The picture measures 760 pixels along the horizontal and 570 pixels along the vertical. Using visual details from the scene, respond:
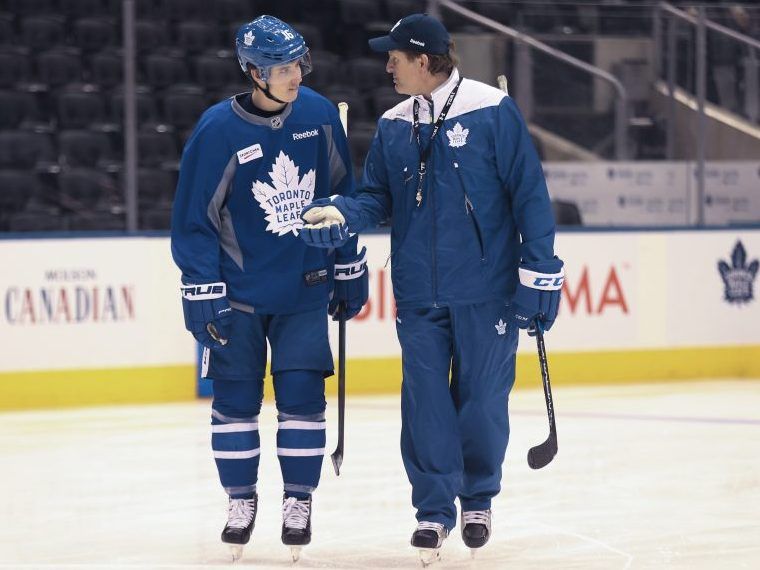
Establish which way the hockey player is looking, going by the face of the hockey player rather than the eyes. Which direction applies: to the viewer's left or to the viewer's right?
to the viewer's right

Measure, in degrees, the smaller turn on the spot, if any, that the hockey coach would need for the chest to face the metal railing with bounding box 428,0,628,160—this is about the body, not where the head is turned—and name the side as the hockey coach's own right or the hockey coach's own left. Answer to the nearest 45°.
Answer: approximately 135° to the hockey coach's own right

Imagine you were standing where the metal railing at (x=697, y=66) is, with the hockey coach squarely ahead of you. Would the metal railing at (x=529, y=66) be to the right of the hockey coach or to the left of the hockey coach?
right

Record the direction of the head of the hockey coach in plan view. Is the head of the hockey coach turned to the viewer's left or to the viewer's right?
to the viewer's left

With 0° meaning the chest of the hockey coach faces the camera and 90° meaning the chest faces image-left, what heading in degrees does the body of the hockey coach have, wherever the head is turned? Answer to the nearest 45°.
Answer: approximately 45°
